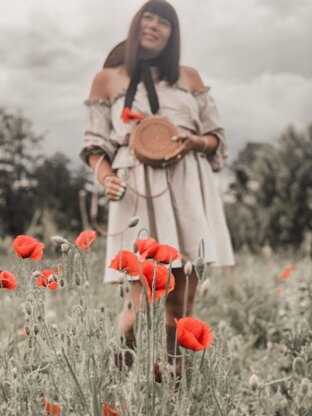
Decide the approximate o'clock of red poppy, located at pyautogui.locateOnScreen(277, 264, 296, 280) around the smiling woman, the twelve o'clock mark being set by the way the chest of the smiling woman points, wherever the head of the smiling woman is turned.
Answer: The red poppy is roughly at 7 o'clock from the smiling woman.

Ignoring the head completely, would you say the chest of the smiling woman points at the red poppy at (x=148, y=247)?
yes

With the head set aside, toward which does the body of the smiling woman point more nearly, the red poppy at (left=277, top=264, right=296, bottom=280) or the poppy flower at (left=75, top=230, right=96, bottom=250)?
the poppy flower

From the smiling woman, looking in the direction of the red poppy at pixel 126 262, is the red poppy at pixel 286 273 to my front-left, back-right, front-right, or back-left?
back-left

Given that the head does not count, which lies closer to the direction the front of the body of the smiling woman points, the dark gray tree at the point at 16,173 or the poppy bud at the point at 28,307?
the poppy bud

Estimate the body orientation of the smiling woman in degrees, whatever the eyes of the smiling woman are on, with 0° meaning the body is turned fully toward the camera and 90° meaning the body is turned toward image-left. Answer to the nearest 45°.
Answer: approximately 0°

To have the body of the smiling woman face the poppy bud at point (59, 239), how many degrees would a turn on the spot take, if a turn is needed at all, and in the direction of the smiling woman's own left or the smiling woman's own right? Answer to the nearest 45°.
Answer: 0° — they already face it

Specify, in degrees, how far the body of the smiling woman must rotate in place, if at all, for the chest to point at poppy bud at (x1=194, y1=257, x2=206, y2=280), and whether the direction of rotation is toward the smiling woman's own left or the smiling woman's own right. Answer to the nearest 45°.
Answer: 0° — they already face it

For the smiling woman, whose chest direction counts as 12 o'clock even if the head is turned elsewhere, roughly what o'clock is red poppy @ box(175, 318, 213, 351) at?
The red poppy is roughly at 12 o'clock from the smiling woman.

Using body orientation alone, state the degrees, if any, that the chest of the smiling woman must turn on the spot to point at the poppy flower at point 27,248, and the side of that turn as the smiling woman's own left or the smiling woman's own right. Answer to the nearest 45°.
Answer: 0° — they already face it

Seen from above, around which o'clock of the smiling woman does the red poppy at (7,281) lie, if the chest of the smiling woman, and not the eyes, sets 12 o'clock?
The red poppy is roughly at 1 o'clock from the smiling woman.
